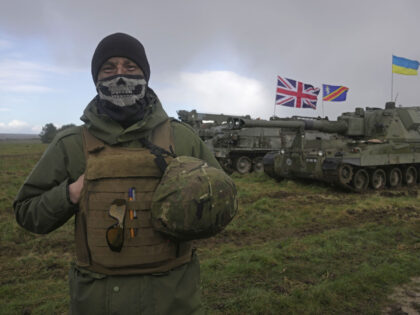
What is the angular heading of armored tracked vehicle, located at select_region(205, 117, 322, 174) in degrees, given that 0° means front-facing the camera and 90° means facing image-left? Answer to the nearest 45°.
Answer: approximately 45°

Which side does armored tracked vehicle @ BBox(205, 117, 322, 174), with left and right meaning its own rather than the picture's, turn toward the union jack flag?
back

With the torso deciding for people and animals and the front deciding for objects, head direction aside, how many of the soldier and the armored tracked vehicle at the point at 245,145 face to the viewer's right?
0

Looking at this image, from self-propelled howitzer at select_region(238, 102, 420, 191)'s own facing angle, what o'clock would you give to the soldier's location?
The soldier is roughly at 11 o'clock from the self-propelled howitzer.

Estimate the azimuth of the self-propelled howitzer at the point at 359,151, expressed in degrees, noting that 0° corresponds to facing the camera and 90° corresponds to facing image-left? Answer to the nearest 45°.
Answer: approximately 45°

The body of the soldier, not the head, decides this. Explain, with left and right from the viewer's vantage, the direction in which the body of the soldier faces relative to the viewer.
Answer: facing the viewer

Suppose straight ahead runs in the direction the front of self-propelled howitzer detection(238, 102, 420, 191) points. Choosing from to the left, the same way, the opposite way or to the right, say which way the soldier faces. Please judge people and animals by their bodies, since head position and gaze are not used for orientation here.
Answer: to the left

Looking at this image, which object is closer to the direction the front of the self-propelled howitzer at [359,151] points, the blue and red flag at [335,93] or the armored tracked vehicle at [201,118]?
the armored tracked vehicle

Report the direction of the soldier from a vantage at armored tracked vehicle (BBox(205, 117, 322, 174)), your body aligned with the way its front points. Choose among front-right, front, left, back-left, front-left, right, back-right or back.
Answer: front-left

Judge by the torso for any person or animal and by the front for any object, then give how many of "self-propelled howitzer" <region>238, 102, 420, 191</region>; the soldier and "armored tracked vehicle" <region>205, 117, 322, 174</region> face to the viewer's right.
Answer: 0

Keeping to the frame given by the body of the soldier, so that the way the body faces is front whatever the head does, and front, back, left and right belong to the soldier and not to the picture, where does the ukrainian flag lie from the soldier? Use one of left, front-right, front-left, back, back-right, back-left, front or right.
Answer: back-left

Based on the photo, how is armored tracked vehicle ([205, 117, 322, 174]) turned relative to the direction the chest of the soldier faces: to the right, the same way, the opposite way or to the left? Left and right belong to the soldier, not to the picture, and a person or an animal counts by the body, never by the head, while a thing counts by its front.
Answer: to the right

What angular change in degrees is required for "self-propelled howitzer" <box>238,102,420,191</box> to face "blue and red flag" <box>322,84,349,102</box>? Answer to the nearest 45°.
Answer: approximately 135° to its right

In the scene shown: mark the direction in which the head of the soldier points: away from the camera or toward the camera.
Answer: toward the camera

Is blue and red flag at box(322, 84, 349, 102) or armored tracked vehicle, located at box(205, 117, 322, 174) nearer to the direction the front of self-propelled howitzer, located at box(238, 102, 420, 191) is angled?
the armored tracked vehicle
